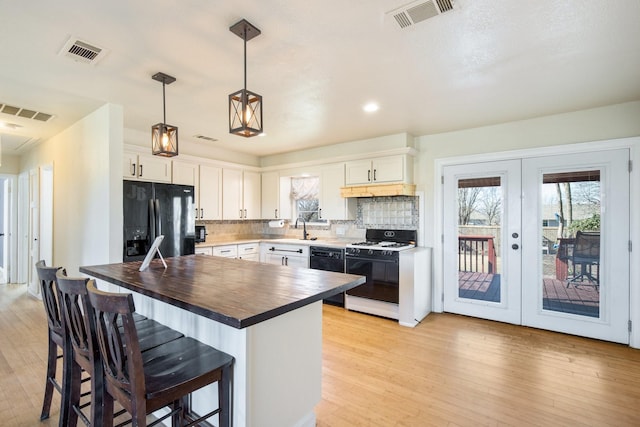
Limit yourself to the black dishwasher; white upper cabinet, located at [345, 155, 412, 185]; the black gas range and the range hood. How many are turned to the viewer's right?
0

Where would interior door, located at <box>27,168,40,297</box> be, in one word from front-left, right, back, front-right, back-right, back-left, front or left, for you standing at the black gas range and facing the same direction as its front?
front-right

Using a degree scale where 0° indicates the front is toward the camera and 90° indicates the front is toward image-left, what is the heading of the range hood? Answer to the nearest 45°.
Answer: approximately 45°

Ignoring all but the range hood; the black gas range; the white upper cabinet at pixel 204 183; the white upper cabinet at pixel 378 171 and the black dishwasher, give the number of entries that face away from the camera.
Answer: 0

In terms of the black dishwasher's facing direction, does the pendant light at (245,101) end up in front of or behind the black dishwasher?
in front

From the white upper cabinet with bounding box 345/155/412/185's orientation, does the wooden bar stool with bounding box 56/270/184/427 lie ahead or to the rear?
ahead

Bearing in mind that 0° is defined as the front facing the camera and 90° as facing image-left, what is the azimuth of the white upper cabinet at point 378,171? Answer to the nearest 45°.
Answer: approximately 45°

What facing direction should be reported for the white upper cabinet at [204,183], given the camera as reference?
facing the viewer and to the right of the viewer

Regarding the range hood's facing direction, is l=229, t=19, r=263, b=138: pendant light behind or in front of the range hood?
in front

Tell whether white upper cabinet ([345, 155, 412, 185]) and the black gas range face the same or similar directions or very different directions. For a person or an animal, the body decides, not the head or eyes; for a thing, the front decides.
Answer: same or similar directions

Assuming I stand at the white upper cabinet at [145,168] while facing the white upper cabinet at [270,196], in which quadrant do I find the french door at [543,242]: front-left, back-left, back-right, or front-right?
front-right

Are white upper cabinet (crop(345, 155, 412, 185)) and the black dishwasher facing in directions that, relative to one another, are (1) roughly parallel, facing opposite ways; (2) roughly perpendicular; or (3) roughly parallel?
roughly parallel

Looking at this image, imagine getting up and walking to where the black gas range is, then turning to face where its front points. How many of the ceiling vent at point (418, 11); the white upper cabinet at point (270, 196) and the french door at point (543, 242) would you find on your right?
1

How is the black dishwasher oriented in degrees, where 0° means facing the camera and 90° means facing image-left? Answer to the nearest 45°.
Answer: approximately 45°

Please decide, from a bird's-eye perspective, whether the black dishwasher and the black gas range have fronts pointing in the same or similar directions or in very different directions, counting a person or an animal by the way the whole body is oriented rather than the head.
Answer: same or similar directions

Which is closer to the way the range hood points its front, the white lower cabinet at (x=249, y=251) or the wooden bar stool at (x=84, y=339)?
the wooden bar stool

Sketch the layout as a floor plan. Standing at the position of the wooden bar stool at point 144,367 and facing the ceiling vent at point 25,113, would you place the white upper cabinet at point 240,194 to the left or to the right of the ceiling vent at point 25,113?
right

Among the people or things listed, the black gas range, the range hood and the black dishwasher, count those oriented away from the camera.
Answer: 0
